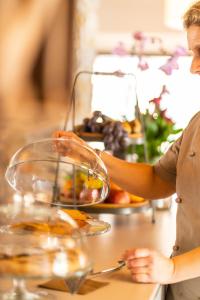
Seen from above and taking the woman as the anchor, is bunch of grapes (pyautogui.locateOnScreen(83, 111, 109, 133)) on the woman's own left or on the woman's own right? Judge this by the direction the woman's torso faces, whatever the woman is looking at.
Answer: on the woman's own right

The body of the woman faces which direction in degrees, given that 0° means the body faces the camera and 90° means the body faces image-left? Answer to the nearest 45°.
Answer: approximately 45°

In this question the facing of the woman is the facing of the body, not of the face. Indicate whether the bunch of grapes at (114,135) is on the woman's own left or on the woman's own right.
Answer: on the woman's own right
